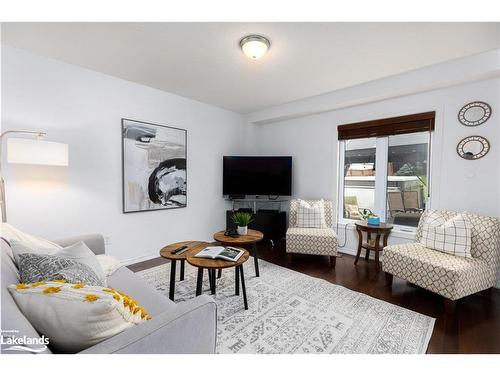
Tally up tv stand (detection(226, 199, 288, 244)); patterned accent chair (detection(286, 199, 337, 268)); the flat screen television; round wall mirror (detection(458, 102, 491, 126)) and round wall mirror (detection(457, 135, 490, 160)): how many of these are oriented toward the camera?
5

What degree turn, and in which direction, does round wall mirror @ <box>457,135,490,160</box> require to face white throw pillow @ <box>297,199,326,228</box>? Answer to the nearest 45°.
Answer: approximately 90° to its right

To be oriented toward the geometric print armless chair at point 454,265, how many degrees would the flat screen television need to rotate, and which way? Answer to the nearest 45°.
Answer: approximately 45° to its left

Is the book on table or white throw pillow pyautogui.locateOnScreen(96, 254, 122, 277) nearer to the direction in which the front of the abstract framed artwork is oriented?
the book on table

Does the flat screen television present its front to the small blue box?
no

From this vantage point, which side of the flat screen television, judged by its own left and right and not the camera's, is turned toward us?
front

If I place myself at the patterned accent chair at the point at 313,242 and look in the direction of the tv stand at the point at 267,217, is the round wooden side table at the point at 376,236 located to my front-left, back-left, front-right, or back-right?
back-right

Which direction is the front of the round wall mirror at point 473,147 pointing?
toward the camera

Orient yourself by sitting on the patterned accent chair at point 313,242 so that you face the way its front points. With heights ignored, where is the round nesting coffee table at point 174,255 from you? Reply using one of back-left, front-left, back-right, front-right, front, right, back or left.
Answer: front-right

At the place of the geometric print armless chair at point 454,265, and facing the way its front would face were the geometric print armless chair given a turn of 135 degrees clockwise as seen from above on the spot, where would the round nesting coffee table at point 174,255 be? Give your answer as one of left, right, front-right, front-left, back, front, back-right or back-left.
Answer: back-left

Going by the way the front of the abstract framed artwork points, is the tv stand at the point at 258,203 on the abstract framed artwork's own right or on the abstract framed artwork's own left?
on the abstract framed artwork's own left

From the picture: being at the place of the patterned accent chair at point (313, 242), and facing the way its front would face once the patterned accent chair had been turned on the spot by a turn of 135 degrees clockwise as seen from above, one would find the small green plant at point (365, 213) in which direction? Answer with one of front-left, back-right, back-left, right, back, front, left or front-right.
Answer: right

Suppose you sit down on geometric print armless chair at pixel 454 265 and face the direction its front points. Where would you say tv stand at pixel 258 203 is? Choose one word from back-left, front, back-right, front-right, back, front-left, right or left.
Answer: front-right

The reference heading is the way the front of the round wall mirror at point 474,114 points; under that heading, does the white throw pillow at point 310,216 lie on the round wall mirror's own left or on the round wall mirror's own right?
on the round wall mirror's own right

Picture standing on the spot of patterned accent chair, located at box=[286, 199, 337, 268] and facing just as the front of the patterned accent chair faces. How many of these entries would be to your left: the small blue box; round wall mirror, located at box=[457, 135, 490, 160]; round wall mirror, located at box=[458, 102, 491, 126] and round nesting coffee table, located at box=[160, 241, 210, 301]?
3

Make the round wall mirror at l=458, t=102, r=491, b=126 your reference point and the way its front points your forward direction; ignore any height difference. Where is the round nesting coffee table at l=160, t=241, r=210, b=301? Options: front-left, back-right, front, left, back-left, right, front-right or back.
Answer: front-right

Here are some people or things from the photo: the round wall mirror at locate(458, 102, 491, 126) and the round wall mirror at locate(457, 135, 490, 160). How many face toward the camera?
2

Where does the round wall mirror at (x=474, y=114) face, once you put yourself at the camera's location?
facing the viewer

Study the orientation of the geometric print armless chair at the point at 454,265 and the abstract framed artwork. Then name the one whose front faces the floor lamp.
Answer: the geometric print armless chair

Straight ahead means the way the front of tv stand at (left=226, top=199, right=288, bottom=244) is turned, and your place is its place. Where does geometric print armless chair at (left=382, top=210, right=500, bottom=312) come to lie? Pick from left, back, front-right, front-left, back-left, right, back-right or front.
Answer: front-left
